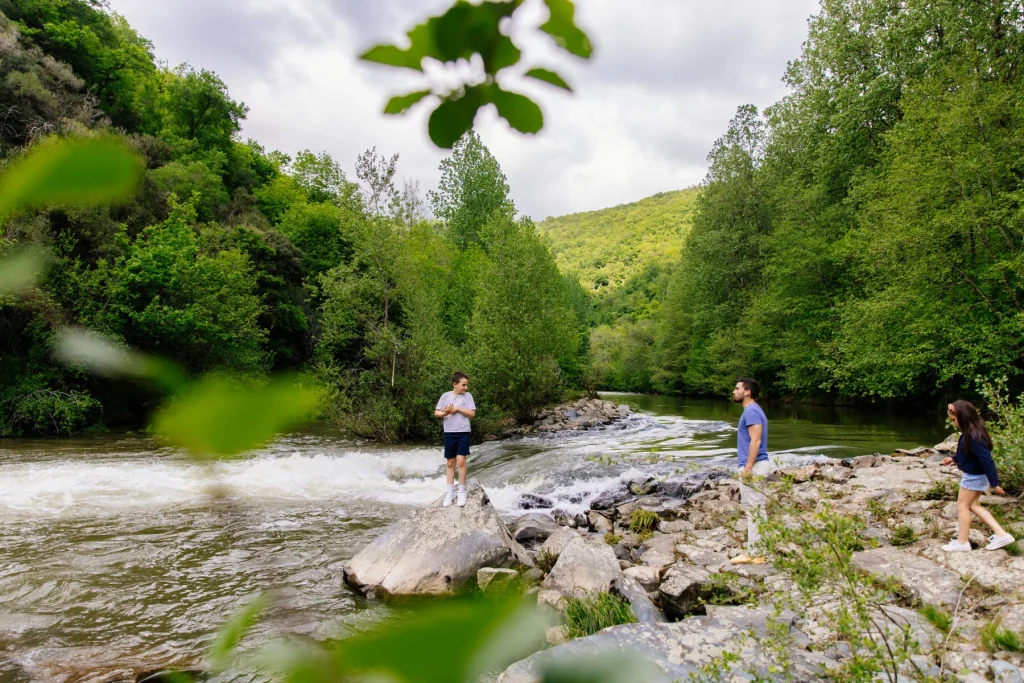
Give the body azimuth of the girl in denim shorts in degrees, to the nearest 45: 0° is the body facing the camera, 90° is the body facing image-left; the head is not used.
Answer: approximately 90°

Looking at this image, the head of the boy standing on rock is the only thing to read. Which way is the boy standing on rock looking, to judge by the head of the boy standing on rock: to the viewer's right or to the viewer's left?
to the viewer's right

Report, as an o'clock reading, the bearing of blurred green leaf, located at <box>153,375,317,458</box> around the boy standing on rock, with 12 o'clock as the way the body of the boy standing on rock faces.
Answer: The blurred green leaf is roughly at 12 o'clock from the boy standing on rock.

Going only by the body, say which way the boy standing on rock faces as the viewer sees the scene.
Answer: toward the camera

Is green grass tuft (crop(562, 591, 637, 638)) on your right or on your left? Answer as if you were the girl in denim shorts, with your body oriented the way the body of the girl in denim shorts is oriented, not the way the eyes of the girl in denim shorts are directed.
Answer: on your left

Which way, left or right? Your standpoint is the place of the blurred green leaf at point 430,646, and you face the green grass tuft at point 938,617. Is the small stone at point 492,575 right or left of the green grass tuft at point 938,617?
left

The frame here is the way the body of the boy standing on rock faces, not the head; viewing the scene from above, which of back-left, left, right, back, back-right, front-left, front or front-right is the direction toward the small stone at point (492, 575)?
front

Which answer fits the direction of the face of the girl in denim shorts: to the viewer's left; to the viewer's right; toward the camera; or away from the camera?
to the viewer's left

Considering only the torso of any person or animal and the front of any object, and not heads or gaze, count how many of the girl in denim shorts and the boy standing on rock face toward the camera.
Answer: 1

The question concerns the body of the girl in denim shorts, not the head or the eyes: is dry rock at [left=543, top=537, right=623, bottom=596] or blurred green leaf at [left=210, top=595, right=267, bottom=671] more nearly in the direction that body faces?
the dry rock

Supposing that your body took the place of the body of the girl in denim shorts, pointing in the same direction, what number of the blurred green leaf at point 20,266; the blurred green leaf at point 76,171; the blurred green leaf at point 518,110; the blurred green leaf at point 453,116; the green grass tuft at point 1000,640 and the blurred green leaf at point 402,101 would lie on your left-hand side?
6

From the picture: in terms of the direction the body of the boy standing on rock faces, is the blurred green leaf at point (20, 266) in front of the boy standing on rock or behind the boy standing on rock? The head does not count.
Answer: in front

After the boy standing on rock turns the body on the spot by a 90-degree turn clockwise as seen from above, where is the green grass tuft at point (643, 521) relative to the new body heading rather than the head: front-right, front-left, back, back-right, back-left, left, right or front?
back

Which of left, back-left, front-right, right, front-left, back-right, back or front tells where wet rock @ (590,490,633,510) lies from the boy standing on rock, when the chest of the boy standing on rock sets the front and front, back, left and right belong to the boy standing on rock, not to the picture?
back-left

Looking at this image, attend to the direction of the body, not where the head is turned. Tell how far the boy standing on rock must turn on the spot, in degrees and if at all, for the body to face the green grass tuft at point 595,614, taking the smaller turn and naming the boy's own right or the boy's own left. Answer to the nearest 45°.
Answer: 0° — they already face it
